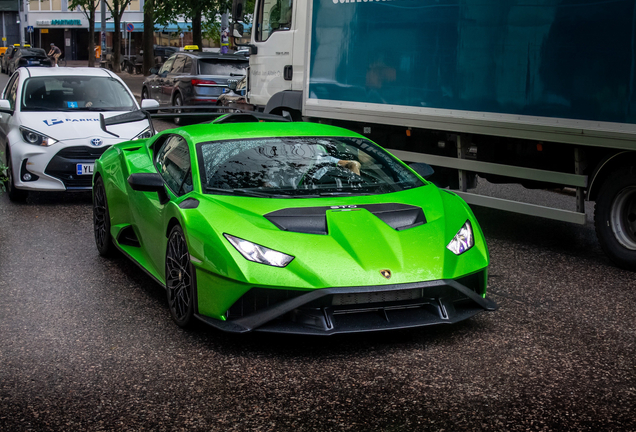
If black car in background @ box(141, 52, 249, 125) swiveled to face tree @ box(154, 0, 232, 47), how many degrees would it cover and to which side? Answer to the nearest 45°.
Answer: approximately 45° to its right

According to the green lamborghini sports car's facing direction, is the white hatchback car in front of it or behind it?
behind

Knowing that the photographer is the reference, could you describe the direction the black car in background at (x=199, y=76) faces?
facing away from the viewer and to the left of the viewer

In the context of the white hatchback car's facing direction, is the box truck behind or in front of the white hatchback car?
in front

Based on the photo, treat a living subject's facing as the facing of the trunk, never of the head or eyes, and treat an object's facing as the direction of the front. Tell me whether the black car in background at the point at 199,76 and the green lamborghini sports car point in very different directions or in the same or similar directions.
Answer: very different directions

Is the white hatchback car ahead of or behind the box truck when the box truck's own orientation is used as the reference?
ahead

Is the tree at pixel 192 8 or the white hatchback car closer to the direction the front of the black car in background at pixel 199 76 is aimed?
the tree

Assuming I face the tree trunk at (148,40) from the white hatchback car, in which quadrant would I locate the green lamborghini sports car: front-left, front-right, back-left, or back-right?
back-right

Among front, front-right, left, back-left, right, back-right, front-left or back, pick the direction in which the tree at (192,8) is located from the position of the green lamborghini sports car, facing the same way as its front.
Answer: back-left

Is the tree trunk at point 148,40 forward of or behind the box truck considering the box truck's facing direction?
forward

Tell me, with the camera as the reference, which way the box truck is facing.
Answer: facing away from the viewer and to the left of the viewer

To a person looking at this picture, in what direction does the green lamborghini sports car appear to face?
facing the viewer and to the right of the viewer

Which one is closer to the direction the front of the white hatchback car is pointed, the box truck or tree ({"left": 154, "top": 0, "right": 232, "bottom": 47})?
the box truck
